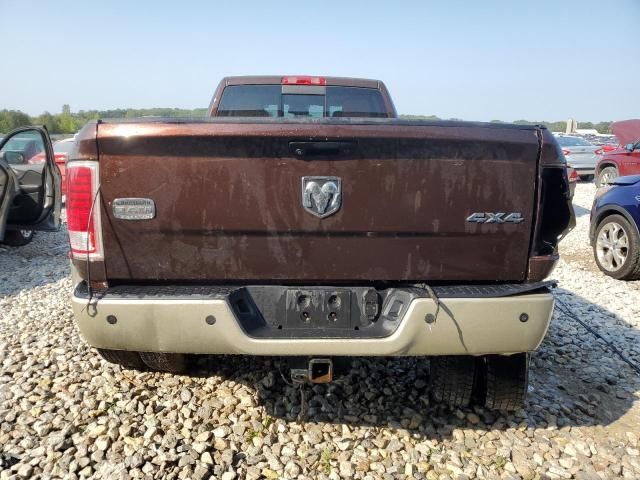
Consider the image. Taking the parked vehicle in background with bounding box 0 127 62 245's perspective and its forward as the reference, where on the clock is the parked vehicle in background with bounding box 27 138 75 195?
the parked vehicle in background with bounding box 27 138 75 195 is roughly at 11 o'clock from the parked vehicle in background with bounding box 0 127 62 245.

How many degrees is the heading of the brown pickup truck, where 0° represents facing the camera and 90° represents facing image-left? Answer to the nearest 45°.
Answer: approximately 180°

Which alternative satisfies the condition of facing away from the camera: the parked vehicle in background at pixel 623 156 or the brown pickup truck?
the brown pickup truck

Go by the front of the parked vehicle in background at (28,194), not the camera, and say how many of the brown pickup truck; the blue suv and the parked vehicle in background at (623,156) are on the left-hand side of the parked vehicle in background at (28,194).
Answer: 0

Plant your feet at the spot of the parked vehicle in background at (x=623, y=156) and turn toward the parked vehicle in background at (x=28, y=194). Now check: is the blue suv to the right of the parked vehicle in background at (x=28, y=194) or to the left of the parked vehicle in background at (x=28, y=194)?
left

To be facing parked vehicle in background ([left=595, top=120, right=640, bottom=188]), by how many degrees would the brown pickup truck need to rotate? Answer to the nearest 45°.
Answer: approximately 45° to its right
